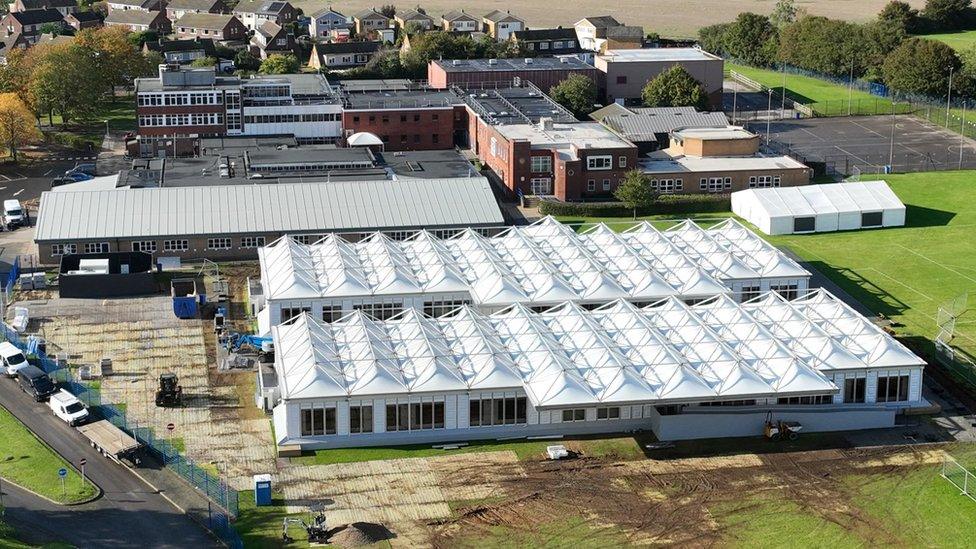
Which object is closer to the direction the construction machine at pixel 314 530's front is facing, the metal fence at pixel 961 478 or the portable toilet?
the portable toilet

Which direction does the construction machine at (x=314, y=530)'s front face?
to the viewer's left

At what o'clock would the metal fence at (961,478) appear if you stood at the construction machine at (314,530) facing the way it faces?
The metal fence is roughly at 6 o'clock from the construction machine.

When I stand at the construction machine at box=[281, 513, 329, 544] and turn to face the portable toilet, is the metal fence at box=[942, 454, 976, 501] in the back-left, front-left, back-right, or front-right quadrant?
back-right
